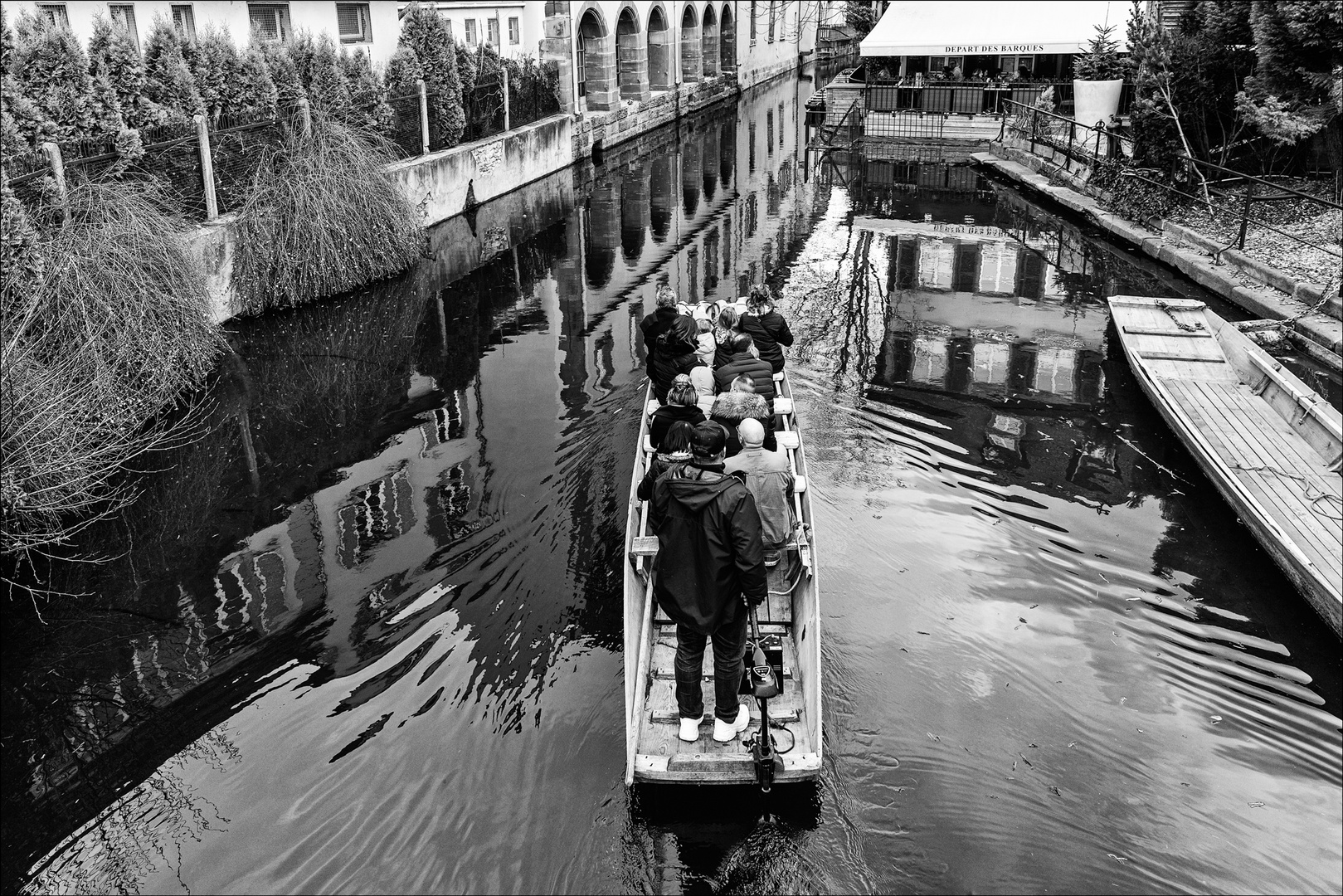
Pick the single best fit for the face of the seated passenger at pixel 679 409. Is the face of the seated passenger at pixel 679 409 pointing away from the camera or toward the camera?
away from the camera

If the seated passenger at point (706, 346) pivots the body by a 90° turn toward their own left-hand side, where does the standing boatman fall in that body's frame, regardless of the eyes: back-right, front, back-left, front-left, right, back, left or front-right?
left

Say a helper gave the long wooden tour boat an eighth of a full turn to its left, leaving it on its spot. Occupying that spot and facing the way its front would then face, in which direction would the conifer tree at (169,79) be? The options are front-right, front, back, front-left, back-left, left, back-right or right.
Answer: front

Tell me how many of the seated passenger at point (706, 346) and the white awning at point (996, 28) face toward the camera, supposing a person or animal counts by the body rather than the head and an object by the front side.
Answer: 1

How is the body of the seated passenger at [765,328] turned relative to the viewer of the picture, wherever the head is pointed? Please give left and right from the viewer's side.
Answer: facing away from the viewer

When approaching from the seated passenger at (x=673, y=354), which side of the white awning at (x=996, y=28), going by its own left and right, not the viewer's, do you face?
front

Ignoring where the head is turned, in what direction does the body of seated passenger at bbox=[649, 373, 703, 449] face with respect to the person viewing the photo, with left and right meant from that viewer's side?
facing away from the viewer

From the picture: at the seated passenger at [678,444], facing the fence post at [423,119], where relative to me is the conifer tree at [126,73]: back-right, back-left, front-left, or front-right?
front-left

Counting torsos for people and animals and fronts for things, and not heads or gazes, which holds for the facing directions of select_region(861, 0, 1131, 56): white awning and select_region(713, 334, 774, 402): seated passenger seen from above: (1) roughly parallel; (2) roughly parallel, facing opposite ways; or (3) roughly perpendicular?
roughly parallel, facing opposite ways

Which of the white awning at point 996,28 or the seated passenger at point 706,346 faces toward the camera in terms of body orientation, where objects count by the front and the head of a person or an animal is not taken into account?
the white awning

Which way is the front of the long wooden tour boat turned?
away from the camera

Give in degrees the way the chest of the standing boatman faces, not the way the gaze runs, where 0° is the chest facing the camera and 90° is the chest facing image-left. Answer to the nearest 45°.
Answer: approximately 180°

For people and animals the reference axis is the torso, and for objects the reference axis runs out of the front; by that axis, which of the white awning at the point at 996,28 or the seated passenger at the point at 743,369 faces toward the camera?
the white awning

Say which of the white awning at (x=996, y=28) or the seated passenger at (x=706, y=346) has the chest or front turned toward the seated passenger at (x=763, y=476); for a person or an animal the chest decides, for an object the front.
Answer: the white awning

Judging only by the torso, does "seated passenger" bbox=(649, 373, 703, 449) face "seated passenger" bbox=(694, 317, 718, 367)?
yes

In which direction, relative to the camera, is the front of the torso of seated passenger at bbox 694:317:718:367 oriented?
away from the camera
